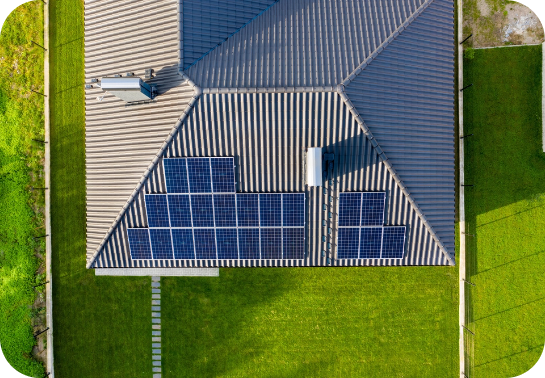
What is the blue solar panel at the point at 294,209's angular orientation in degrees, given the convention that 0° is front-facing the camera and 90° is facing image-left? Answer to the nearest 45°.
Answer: approximately 0°

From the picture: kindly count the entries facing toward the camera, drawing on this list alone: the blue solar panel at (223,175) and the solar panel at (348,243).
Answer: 2
